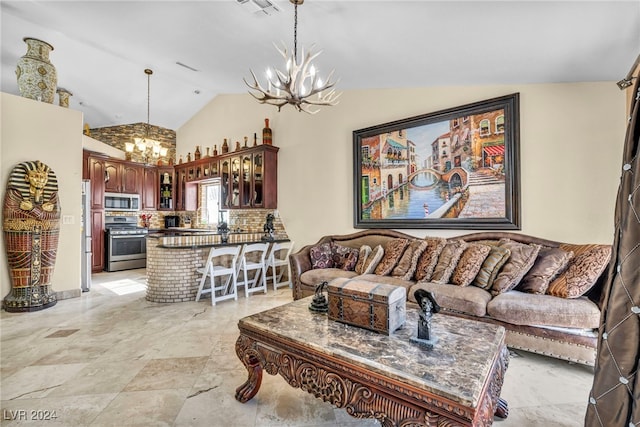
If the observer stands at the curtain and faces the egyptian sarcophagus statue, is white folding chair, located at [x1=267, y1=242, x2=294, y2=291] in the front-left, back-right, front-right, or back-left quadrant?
front-right

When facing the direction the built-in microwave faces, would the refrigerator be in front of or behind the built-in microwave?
in front

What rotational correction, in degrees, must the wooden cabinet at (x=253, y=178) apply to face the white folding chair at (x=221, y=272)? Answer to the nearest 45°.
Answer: approximately 45° to its left

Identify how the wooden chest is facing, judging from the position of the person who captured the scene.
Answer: facing the viewer and to the left of the viewer

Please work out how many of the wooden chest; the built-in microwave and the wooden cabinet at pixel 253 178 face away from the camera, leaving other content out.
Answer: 0

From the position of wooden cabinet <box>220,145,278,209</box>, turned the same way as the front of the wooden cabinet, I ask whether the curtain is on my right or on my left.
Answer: on my left

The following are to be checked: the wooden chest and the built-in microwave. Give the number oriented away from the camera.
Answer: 0

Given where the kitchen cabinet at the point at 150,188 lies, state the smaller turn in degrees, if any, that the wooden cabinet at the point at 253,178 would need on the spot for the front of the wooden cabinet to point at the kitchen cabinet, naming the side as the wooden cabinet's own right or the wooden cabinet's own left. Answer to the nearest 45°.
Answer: approximately 90° to the wooden cabinet's own right

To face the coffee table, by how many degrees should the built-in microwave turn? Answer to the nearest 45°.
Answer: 0° — it already faces it

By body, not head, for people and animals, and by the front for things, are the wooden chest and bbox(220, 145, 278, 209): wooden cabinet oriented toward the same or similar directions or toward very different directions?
same or similar directions

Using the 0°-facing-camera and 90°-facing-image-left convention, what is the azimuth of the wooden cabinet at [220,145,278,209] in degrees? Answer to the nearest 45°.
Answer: approximately 45°

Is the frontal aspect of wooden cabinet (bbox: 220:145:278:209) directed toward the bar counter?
yes

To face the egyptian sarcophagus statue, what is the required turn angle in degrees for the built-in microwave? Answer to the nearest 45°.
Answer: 0° — it already faces it

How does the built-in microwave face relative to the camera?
toward the camera

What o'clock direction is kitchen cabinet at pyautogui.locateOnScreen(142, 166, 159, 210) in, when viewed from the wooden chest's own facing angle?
The kitchen cabinet is roughly at 3 o'clock from the wooden chest.
